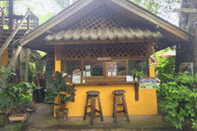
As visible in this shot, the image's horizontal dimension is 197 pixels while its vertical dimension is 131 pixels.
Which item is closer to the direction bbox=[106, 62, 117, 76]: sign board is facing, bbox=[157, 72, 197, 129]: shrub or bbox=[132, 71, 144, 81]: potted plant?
the shrub

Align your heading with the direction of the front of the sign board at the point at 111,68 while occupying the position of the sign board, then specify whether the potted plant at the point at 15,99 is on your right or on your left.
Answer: on your right

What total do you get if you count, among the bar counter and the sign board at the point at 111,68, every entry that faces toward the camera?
2

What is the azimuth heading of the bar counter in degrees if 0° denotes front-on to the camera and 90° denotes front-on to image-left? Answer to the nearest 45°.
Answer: approximately 0°

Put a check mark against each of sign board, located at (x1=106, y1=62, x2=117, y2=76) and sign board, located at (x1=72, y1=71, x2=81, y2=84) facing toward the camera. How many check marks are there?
2

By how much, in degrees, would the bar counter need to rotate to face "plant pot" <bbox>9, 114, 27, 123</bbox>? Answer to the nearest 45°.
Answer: approximately 90° to its right

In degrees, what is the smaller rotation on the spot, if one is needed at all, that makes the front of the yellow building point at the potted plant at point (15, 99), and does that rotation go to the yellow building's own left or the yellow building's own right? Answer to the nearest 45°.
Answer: approximately 90° to the yellow building's own right

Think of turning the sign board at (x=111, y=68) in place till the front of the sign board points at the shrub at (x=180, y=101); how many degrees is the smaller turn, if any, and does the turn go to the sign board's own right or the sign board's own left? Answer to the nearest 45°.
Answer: approximately 45° to the sign board's own left

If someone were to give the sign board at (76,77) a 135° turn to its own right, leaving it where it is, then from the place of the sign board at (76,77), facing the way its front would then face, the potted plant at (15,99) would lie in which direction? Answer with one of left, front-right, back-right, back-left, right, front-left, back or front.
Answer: front-left
